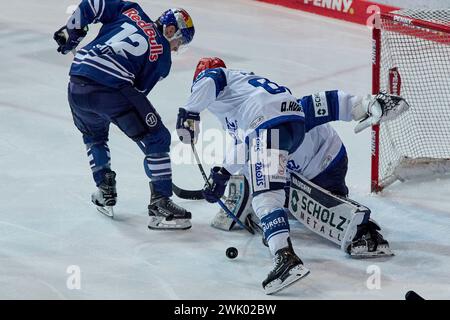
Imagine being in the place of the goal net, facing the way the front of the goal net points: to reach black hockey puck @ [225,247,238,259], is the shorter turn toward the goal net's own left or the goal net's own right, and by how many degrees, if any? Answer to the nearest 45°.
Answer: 0° — it already faces it

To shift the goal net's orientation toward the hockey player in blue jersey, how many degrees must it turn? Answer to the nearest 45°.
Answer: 0° — it already faces them

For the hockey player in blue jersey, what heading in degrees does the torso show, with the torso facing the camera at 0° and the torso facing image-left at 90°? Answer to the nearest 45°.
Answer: approximately 225°

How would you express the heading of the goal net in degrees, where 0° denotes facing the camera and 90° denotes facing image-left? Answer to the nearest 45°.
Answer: approximately 45°

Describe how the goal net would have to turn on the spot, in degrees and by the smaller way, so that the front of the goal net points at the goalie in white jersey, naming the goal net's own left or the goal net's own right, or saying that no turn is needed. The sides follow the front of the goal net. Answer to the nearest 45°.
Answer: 0° — it already faces them

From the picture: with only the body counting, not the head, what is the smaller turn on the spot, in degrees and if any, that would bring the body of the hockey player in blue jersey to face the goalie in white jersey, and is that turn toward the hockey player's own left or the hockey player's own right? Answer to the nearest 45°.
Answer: approximately 90° to the hockey player's own right

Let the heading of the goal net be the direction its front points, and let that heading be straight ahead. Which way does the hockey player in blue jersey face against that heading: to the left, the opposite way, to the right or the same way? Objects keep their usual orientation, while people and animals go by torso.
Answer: the opposite way
